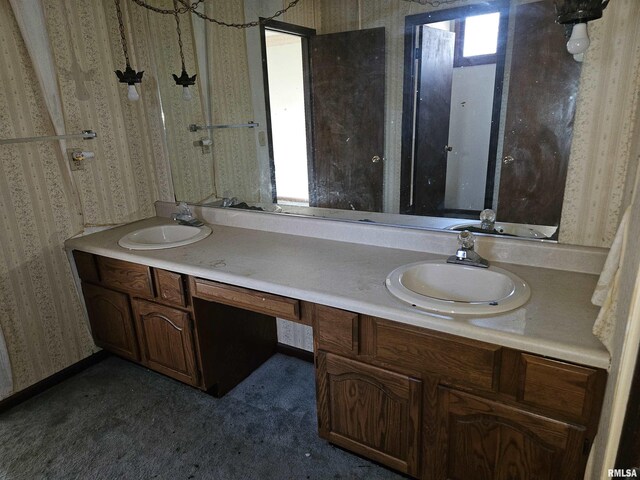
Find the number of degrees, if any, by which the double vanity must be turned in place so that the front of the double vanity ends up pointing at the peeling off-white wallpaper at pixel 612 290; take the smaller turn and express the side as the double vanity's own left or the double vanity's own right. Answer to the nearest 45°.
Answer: approximately 90° to the double vanity's own left

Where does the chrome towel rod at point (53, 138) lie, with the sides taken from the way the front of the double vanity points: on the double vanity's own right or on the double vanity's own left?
on the double vanity's own right

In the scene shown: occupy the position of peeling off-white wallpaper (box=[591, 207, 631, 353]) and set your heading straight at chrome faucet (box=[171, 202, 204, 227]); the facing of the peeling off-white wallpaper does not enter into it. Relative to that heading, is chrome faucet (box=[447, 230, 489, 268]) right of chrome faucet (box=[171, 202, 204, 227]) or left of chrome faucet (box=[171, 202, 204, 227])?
right

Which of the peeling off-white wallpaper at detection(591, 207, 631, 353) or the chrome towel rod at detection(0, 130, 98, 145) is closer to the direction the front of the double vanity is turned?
the chrome towel rod

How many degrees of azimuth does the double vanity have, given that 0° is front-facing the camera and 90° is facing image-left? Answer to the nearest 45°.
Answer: approximately 45°
